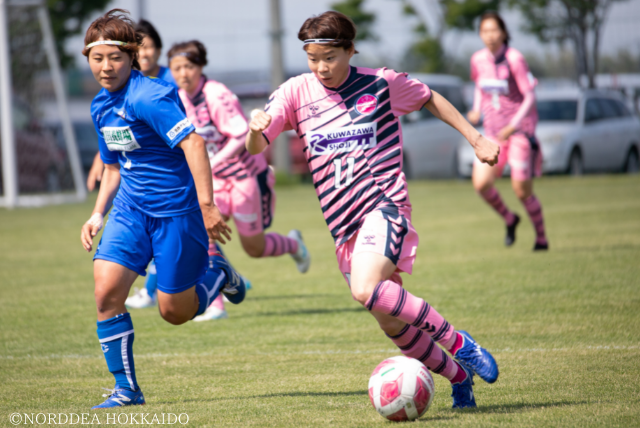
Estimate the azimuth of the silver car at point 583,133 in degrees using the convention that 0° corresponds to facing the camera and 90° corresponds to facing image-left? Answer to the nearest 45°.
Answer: approximately 45°

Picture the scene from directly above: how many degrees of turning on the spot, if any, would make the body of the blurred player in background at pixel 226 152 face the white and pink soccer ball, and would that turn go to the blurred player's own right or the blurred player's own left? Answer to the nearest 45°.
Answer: approximately 45° to the blurred player's own left

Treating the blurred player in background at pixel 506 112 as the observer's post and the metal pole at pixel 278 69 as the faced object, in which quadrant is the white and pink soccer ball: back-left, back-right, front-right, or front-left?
back-left
